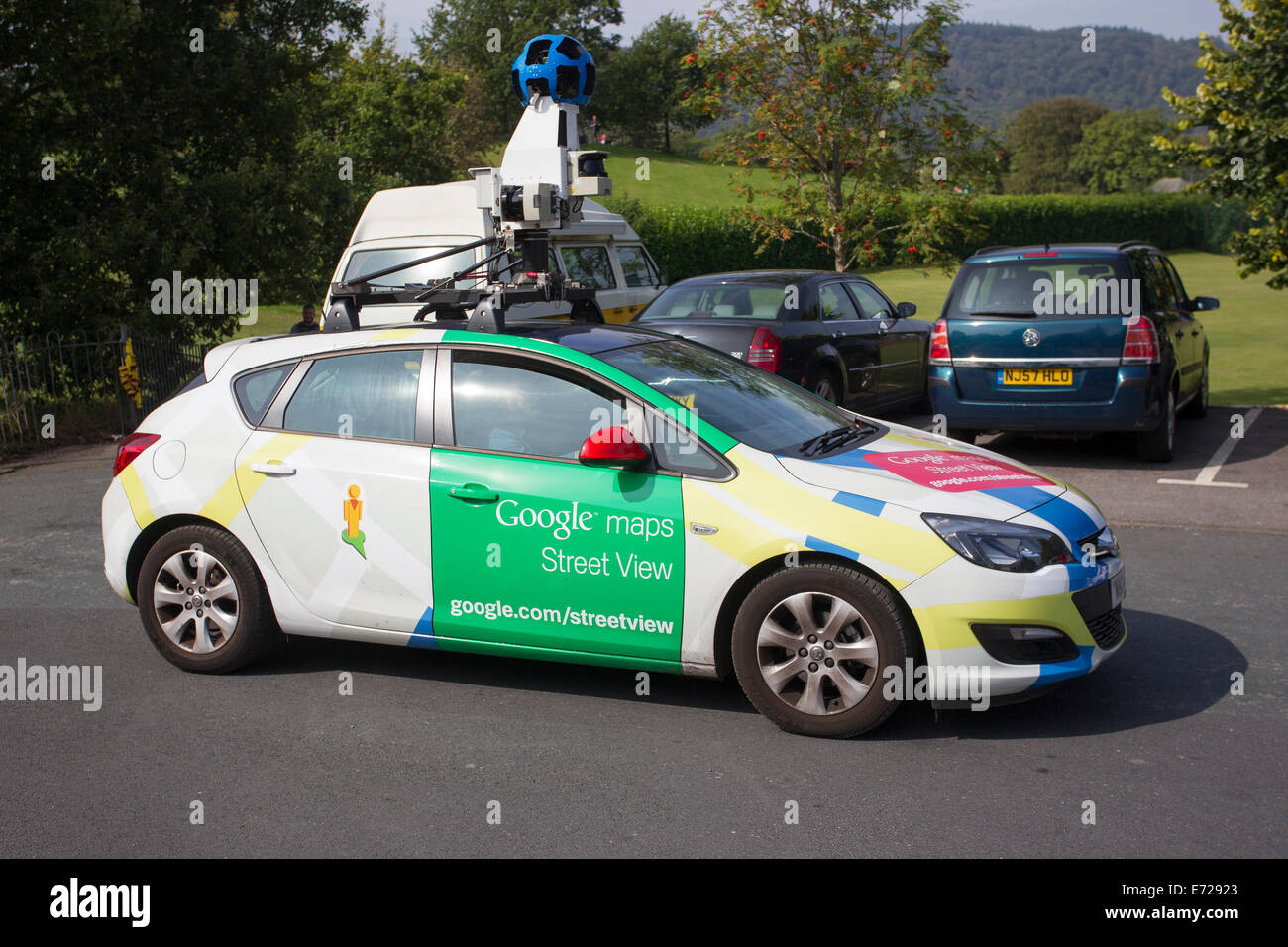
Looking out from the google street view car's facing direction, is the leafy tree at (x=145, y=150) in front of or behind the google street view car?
behind

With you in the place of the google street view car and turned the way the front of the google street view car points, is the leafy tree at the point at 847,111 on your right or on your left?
on your left

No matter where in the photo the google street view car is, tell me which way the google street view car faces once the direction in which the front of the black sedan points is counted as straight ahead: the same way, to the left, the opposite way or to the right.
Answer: to the right

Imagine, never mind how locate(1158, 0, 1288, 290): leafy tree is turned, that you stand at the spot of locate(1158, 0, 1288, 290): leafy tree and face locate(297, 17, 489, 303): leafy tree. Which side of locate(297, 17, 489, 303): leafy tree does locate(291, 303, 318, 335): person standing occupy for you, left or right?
left

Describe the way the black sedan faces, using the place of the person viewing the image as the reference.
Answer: facing away from the viewer and to the right of the viewer

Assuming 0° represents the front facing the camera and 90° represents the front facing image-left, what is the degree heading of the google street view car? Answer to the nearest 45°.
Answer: approximately 315°

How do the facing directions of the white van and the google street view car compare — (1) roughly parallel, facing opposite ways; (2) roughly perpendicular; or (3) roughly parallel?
roughly perpendicular
